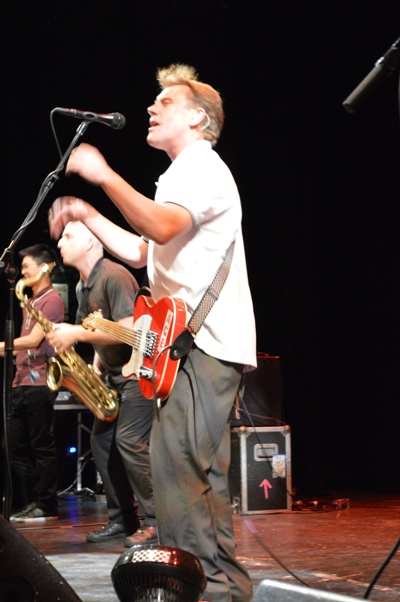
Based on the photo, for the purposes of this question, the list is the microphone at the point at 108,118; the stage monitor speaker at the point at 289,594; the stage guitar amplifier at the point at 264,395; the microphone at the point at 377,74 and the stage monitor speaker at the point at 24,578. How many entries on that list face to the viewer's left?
1

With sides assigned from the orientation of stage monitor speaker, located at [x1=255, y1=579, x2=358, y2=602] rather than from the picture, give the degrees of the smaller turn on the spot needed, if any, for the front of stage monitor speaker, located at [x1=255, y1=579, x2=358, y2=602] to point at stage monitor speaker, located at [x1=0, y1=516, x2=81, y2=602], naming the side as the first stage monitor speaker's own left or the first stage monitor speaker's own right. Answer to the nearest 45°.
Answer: approximately 135° to the first stage monitor speaker's own left

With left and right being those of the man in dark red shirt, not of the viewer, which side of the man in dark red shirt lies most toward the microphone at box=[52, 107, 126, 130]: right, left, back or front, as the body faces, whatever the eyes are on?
left

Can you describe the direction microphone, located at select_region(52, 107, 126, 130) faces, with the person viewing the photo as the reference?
facing to the right of the viewer

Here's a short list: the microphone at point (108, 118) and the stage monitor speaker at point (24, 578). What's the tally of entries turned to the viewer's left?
0

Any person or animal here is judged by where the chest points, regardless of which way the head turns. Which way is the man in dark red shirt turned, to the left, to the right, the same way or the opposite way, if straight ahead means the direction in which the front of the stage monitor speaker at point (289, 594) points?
the opposite way

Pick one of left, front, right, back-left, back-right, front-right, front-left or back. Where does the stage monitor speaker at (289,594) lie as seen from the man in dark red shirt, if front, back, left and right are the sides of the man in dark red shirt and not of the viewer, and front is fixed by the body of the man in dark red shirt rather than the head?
left
